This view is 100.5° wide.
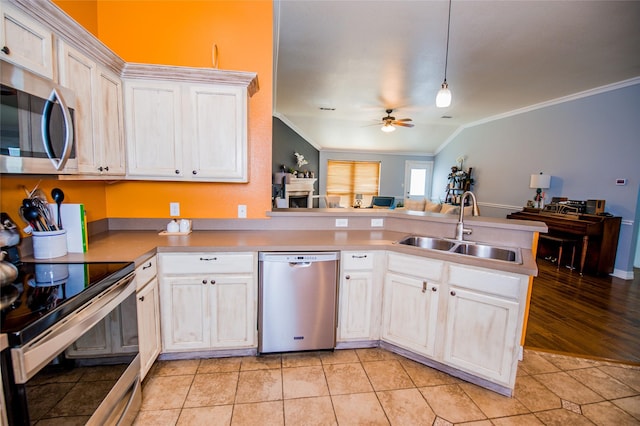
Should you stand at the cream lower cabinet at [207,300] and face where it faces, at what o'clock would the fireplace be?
The fireplace is roughly at 7 o'clock from the cream lower cabinet.

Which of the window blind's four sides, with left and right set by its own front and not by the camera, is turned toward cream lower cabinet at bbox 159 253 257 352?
front

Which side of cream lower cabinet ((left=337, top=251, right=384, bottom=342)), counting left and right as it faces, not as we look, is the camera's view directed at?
front

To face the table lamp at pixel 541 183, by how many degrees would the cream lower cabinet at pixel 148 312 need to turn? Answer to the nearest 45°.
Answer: approximately 45° to its left

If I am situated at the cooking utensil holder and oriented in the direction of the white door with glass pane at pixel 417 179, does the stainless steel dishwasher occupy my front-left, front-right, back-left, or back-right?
front-right

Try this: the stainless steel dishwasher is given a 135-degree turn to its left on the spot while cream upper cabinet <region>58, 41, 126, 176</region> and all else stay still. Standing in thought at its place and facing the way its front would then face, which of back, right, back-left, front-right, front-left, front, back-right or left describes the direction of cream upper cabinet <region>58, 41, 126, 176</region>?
back-left

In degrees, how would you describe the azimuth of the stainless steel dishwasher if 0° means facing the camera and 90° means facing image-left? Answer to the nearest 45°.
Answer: approximately 0°

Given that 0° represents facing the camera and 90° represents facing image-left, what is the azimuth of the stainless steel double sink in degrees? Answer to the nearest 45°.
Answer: approximately 45°

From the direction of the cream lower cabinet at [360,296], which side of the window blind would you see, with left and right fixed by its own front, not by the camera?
front

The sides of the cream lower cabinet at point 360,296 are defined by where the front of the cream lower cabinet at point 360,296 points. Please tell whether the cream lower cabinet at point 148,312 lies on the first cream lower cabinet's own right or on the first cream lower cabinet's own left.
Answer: on the first cream lower cabinet's own right

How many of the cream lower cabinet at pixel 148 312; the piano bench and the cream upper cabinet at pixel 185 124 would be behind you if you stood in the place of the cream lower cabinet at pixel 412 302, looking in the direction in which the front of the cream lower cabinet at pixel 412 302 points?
1

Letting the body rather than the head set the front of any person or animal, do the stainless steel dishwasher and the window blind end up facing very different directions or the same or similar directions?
same or similar directions

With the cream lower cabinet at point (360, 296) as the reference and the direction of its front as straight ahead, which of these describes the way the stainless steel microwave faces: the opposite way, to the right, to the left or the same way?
to the left

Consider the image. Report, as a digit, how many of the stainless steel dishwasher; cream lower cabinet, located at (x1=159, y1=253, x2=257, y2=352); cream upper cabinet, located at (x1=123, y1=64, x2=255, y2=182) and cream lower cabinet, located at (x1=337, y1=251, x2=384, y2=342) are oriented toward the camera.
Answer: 4

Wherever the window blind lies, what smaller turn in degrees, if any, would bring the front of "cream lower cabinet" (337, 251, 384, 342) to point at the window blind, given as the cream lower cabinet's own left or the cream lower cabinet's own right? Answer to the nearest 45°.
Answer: approximately 180°

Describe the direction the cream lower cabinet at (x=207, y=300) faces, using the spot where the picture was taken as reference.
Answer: facing the viewer

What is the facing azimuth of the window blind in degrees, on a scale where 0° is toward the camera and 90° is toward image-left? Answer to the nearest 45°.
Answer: approximately 0°

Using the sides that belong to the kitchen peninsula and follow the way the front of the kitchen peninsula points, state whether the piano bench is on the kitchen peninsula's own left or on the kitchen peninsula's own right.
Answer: on the kitchen peninsula's own left

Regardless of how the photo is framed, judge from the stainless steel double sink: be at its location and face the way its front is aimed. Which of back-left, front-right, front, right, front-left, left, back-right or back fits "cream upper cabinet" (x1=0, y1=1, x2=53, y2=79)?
front

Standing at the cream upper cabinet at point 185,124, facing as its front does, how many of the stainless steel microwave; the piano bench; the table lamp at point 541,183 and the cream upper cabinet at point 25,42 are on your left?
2

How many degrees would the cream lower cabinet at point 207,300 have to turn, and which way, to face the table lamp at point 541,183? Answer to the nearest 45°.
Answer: approximately 90° to its left
